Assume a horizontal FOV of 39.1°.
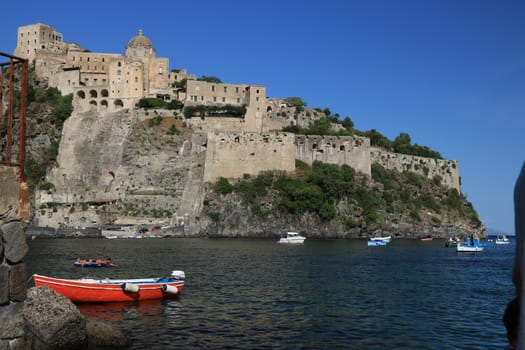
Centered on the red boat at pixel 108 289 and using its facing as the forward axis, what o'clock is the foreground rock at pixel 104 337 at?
The foreground rock is roughly at 9 o'clock from the red boat.

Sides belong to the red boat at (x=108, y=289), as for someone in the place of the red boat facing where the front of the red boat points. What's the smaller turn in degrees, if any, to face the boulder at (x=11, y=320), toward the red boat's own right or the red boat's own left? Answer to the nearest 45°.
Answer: approximately 90° to the red boat's own left

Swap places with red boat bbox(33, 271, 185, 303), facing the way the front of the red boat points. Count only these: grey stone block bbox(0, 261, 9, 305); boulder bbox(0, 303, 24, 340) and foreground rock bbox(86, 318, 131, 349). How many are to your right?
0

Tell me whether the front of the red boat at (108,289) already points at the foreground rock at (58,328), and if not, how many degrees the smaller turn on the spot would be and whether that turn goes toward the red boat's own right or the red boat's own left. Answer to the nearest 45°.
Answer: approximately 90° to the red boat's own left

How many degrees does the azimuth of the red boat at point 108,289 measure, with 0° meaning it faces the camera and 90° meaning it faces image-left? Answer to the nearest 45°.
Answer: approximately 90°
